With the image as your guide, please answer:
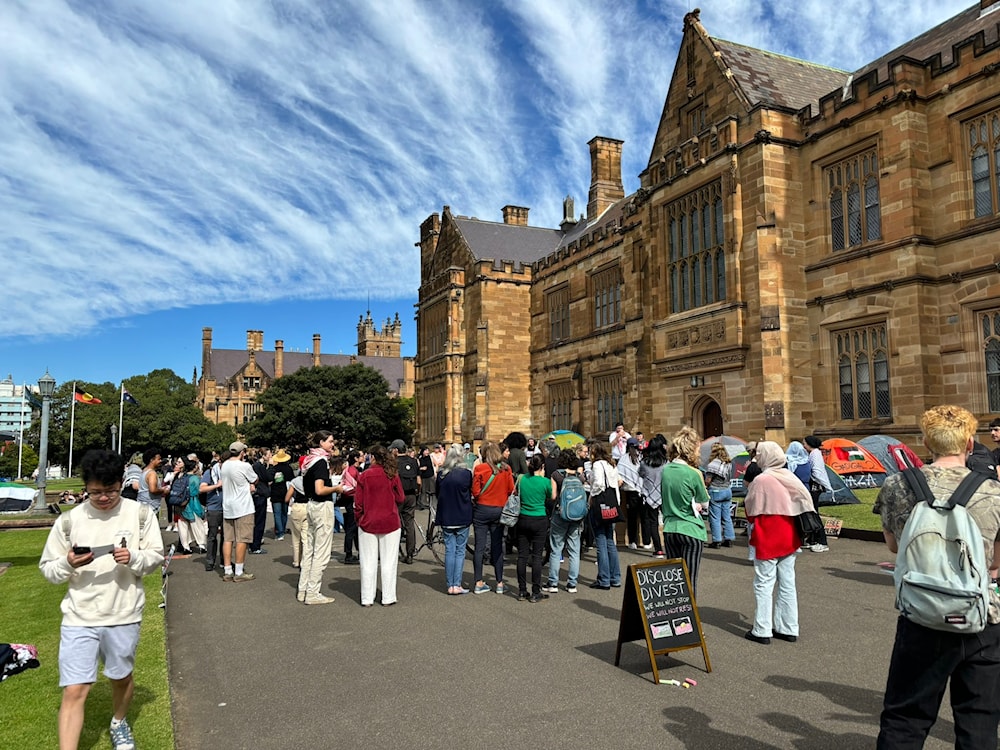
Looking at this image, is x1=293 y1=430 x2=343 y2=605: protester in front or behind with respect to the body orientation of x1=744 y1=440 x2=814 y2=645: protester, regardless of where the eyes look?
in front

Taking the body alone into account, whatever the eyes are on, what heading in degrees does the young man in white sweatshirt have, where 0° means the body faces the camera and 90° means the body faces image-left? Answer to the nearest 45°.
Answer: approximately 0°

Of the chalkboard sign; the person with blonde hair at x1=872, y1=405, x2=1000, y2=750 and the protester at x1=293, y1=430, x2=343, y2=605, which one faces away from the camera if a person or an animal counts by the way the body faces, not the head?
the person with blonde hair

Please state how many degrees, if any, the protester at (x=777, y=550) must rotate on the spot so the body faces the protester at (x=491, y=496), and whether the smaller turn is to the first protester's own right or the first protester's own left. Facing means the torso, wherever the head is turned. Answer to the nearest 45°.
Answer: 0° — they already face them

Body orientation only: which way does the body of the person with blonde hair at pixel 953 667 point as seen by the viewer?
away from the camera

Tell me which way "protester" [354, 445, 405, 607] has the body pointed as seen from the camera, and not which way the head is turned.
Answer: away from the camera

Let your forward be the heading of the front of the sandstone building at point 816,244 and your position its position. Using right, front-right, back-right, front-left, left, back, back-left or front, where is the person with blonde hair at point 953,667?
front-left

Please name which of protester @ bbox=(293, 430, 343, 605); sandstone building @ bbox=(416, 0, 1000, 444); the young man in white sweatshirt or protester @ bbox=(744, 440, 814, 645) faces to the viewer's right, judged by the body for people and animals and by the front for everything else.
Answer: protester @ bbox=(293, 430, 343, 605)

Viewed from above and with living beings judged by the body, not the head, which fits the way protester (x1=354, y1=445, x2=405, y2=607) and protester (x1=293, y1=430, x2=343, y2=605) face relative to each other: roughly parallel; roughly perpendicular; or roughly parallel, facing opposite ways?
roughly perpendicular

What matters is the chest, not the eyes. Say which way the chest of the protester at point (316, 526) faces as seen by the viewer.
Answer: to the viewer's right

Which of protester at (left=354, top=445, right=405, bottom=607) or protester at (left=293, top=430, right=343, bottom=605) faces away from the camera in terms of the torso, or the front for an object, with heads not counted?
protester at (left=354, top=445, right=405, bottom=607)

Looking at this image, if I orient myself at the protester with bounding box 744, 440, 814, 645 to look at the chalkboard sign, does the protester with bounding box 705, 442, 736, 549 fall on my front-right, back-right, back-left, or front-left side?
back-right

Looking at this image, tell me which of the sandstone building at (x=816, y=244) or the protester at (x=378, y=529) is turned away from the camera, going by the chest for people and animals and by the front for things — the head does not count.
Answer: the protester

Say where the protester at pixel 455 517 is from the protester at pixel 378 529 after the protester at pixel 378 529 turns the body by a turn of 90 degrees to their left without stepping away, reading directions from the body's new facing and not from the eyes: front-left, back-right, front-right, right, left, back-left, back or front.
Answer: back
